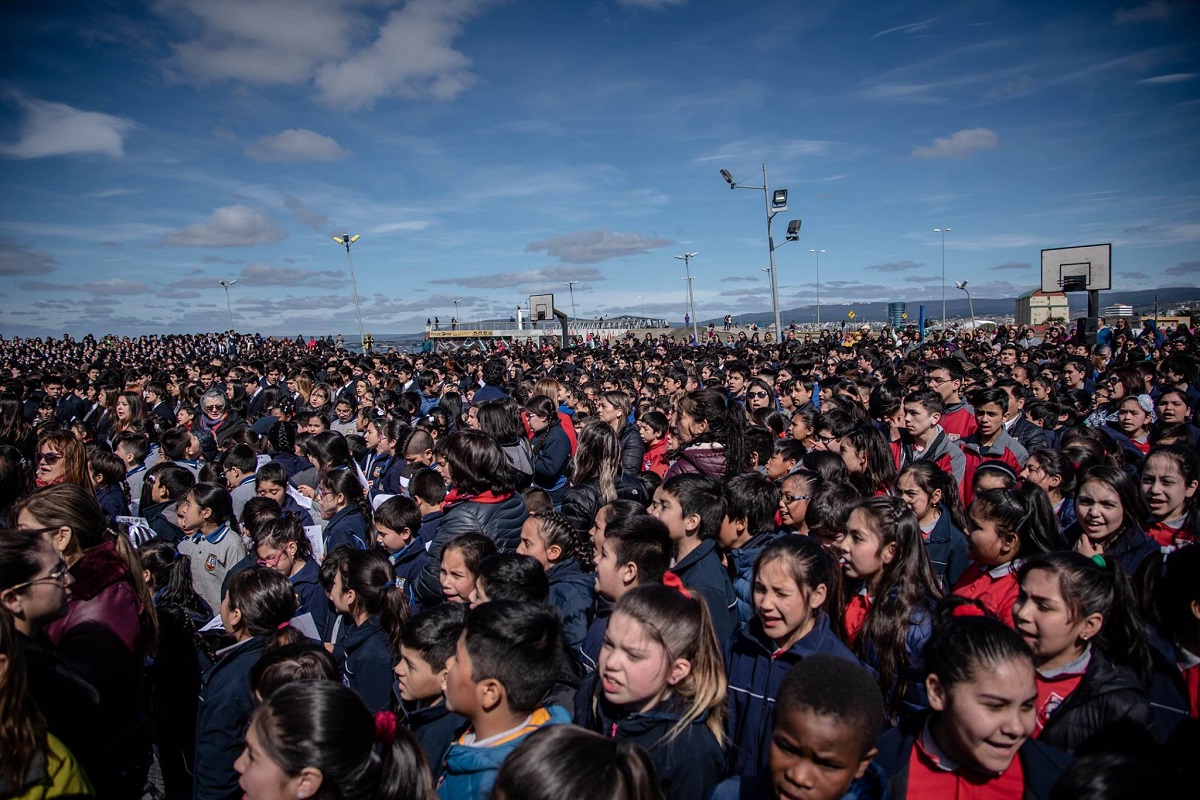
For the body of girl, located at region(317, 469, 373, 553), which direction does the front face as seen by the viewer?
to the viewer's left

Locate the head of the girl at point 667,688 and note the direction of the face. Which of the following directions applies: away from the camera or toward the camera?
toward the camera

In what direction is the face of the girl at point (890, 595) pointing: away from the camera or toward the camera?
toward the camera

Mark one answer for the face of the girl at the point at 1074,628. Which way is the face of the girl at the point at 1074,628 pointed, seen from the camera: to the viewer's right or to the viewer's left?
to the viewer's left

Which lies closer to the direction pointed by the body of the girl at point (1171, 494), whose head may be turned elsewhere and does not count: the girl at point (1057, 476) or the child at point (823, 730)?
the child

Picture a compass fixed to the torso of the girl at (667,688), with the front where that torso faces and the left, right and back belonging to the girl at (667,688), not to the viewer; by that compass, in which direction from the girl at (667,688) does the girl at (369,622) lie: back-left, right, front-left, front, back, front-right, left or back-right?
right

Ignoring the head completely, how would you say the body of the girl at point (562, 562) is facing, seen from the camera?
to the viewer's left

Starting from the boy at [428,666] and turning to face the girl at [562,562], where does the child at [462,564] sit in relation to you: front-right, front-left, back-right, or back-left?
front-left

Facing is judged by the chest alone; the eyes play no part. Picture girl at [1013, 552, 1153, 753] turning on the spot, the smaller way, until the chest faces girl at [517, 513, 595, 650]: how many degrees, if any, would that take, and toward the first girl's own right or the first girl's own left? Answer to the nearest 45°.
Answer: approximately 45° to the first girl's own right

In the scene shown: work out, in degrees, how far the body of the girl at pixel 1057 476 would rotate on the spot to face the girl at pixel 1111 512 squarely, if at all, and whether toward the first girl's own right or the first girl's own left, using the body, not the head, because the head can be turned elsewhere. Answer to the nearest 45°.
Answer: approximately 90° to the first girl's own left

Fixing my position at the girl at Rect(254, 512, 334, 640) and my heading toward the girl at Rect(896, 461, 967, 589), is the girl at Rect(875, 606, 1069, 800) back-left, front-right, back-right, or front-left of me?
front-right

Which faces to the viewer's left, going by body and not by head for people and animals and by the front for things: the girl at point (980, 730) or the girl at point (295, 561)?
the girl at point (295, 561)

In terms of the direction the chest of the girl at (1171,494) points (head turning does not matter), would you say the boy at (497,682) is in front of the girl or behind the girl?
in front

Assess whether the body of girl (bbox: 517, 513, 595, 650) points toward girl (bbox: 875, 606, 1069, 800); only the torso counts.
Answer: no
